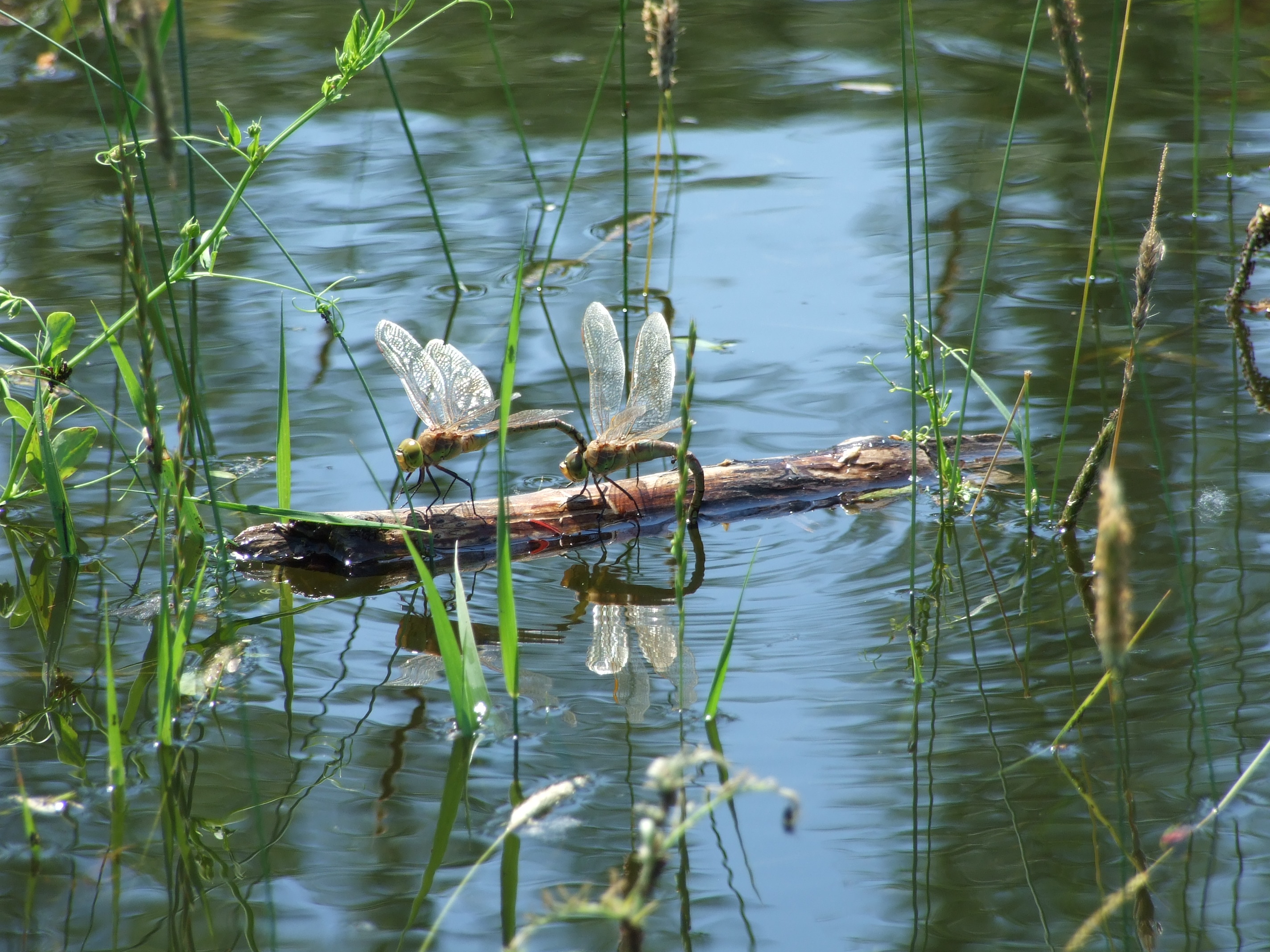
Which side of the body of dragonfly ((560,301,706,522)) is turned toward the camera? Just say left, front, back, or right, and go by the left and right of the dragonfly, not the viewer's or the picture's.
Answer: left

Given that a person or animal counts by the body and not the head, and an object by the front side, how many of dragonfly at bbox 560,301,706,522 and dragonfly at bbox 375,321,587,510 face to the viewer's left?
2

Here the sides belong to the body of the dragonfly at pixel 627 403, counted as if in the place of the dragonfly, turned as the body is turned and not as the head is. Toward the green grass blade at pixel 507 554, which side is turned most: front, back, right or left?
left

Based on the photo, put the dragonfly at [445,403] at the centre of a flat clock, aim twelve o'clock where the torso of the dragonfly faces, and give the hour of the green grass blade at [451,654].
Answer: The green grass blade is roughly at 9 o'clock from the dragonfly.

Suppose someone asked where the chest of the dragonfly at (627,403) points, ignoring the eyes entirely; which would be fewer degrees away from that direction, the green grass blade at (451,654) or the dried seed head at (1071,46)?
the green grass blade

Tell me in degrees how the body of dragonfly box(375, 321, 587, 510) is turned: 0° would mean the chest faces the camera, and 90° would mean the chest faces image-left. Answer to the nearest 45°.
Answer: approximately 90°
